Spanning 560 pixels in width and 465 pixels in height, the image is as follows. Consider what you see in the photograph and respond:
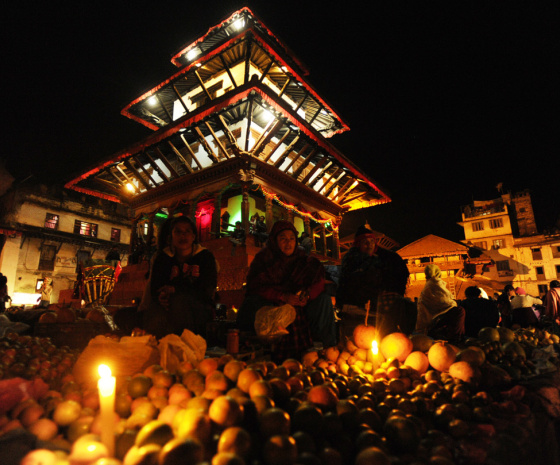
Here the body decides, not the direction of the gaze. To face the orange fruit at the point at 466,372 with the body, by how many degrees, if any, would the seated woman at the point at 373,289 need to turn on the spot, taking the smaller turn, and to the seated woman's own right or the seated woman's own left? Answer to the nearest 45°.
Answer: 0° — they already face it

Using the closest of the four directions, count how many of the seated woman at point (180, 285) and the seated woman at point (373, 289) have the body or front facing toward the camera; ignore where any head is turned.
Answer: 2

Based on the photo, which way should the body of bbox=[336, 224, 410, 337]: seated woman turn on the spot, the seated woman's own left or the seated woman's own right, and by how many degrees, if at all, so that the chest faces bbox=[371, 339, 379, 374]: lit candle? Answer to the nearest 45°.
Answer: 0° — they already face it

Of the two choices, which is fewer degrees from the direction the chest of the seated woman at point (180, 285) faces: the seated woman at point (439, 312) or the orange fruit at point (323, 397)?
the orange fruit

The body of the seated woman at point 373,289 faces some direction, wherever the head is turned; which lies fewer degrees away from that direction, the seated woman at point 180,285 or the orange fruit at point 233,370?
the orange fruit

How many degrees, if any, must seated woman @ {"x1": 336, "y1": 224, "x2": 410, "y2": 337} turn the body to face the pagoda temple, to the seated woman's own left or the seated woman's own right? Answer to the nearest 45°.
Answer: approximately 135° to the seated woman's own right
